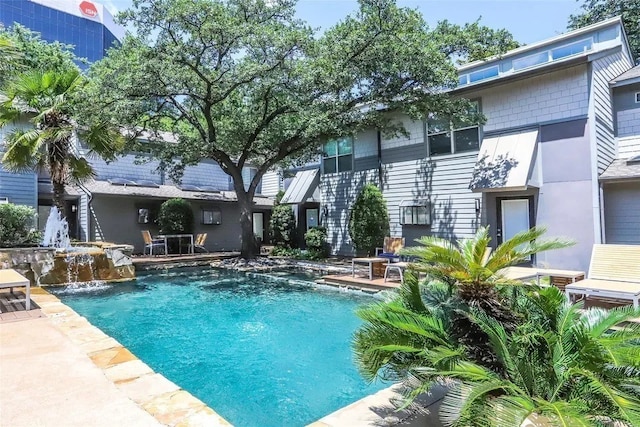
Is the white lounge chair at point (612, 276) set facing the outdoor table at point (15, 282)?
yes

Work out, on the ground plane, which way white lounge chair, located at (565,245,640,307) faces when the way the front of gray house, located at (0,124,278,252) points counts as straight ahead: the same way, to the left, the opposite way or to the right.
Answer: to the right

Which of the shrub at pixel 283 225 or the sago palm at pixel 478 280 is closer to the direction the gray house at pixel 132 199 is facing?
the sago palm

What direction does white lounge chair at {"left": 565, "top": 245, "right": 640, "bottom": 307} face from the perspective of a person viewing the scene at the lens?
facing the viewer and to the left of the viewer

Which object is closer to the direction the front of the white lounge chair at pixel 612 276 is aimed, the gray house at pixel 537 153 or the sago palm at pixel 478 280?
the sago palm

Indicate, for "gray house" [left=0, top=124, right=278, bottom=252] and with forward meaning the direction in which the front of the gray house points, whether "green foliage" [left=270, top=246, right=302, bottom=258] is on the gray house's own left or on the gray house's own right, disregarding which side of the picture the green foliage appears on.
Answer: on the gray house's own left

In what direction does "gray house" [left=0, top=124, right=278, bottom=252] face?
toward the camera

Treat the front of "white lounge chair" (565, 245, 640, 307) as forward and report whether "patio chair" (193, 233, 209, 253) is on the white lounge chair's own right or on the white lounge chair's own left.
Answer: on the white lounge chair's own right

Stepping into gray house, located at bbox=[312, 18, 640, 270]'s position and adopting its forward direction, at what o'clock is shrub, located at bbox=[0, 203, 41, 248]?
The shrub is roughly at 1 o'clock from the gray house.

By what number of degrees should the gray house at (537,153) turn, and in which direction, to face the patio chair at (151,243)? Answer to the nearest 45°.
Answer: approximately 45° to its right

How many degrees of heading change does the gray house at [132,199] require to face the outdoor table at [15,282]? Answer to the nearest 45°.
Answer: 0° — it already faces it

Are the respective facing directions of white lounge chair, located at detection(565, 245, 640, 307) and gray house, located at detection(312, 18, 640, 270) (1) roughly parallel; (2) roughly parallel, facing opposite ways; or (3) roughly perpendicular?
roughly parallel

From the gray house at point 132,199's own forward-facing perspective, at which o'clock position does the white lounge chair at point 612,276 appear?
The white lounge chair is roughly at 11 o'clock from the gray house.

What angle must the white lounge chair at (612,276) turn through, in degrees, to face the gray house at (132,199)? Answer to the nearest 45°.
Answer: approximately 45° to its right

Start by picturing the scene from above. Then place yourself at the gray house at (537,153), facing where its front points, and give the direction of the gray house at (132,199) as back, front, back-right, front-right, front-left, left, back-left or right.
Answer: front-right
